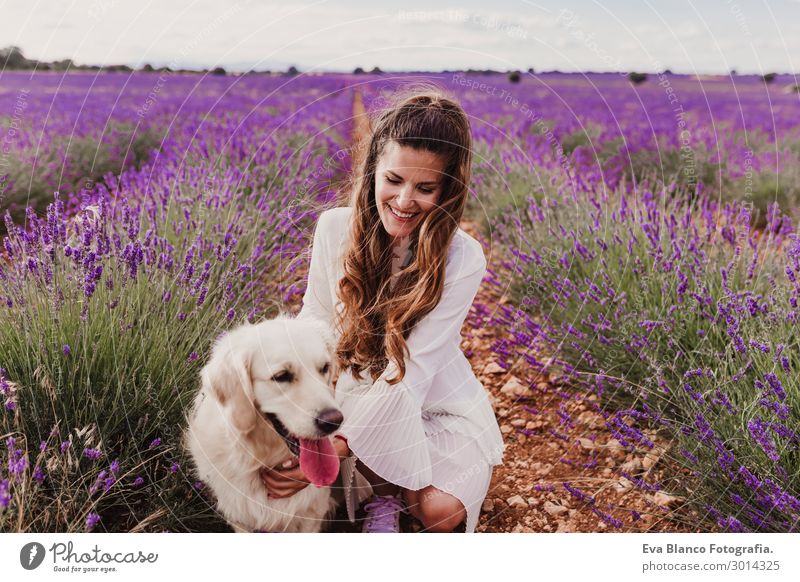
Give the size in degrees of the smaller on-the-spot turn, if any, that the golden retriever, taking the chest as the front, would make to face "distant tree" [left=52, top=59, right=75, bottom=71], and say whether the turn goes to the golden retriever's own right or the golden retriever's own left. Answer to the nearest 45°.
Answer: approximately 180°

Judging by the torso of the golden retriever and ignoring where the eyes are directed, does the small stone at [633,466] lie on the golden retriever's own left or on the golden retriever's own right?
on the golden retriever's own left

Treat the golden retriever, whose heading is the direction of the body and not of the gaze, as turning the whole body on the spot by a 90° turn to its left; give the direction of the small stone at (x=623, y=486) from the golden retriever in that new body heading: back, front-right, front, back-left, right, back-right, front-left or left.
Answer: front-right

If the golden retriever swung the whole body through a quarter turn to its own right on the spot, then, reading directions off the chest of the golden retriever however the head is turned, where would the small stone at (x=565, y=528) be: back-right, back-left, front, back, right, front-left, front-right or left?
back-left

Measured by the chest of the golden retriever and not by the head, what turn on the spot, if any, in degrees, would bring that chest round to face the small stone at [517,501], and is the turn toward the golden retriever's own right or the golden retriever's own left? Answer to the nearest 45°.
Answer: approximately 45° to the golden retriever's own left

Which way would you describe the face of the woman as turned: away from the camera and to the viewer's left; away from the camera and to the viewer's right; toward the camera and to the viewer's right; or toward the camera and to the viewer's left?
toward the camera and to the viewer's left

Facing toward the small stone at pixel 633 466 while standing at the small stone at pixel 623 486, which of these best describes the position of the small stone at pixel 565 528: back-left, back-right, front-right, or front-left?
back-left

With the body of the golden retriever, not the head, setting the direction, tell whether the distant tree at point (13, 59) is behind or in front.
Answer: behind

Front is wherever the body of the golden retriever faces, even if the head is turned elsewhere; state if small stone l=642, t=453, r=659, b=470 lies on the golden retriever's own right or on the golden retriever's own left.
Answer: on the golden retriever's own left

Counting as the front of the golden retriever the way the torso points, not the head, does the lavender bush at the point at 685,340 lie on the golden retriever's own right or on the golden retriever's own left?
on the golden retriever's own left

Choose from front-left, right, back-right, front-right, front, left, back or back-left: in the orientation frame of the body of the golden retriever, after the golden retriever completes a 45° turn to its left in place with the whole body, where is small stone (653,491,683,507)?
front

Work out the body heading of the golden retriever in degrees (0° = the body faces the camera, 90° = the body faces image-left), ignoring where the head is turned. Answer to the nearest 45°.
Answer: approximately 315°
